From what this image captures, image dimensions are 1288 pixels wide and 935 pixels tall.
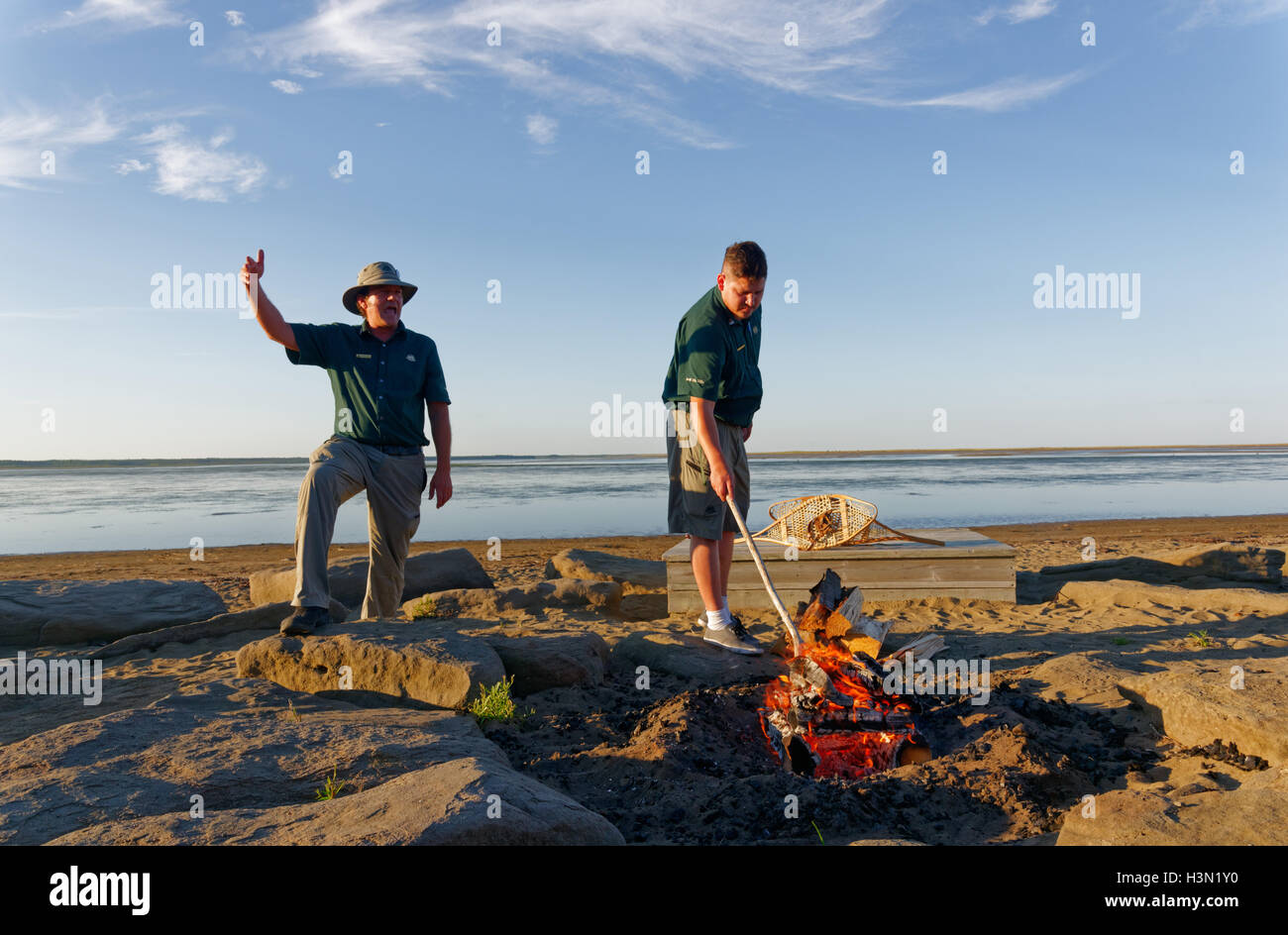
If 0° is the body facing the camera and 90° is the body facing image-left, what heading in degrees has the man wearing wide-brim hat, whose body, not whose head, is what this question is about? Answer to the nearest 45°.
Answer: approximately 0°

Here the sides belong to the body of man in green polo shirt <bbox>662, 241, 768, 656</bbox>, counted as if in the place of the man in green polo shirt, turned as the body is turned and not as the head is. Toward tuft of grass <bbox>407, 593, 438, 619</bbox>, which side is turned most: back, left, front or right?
back

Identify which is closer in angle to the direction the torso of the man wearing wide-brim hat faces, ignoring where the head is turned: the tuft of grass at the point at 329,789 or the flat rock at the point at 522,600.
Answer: the tuft of grass

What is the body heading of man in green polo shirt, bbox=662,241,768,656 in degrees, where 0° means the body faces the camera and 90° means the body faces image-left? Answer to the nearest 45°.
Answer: approximately 315°

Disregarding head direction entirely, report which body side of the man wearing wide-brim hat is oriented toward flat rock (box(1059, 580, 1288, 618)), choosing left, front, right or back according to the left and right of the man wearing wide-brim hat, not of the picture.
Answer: left

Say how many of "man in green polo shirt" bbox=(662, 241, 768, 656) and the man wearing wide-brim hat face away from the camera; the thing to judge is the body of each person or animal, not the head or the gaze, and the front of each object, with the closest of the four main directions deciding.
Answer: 0

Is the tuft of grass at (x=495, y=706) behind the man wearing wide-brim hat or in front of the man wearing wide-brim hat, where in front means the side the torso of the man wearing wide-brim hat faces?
in front

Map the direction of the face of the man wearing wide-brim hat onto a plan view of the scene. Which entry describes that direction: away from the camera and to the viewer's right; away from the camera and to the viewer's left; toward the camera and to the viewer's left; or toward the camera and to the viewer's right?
toward the camera and to the viewer's right

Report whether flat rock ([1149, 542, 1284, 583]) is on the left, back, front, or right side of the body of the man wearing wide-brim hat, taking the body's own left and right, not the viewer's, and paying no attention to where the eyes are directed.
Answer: left

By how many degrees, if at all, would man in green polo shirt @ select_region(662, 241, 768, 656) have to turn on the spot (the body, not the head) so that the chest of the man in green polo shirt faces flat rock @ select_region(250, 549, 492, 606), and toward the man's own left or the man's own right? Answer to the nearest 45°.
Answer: approximately 180°

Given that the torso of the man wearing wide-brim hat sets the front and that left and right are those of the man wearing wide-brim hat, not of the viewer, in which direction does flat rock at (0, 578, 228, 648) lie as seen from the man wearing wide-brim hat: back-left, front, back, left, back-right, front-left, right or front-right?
back-right
